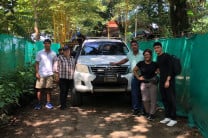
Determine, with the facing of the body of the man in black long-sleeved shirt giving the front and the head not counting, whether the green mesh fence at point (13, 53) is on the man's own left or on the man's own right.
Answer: on the man's own right

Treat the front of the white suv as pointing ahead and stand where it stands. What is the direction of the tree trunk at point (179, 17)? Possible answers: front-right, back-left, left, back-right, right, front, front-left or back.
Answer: back-left

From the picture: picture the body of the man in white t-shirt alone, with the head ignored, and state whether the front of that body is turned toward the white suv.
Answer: no

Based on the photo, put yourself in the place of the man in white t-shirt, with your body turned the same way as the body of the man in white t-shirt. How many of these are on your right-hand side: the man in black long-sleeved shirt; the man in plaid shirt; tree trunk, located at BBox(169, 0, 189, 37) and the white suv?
0

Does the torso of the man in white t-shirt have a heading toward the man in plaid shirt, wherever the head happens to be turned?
no

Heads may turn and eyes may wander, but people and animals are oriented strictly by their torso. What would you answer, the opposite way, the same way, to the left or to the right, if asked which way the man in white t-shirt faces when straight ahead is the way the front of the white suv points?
the same way

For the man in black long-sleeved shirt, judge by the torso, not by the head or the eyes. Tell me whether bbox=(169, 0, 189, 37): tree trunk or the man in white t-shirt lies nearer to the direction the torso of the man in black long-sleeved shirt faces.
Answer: the man in white t-shirt

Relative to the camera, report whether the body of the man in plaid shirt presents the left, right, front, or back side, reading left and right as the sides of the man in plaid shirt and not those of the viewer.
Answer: front

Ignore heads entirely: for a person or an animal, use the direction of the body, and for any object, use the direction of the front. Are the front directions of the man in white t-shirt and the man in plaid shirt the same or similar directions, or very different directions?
same or similar directions

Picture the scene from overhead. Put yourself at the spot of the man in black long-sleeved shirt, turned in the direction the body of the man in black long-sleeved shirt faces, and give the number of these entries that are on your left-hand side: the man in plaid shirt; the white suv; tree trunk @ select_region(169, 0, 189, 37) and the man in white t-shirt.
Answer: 0

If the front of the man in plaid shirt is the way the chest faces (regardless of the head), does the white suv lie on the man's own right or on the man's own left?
on the man's own left

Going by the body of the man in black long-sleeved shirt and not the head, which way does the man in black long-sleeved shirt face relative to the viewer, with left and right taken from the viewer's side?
facing the viewer and to the left of the viewer

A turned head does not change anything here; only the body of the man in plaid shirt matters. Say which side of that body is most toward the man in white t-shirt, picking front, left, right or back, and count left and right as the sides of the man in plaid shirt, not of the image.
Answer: right

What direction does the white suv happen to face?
toward the camera

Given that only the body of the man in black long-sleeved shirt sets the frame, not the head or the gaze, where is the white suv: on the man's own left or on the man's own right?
on the man's own right

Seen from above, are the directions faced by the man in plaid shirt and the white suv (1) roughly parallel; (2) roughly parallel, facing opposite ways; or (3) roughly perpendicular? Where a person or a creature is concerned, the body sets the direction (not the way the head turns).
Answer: roughly parallel

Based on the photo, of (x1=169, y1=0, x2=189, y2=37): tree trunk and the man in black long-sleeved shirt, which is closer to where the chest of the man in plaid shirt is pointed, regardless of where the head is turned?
the man in black long-sleeved shirt
